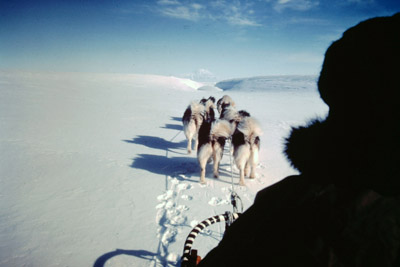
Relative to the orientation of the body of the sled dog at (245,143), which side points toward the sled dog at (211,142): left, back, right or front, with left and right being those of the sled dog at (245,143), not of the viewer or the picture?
left

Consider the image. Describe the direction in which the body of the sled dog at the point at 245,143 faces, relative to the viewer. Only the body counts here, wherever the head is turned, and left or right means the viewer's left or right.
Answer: facing away from the viewer
